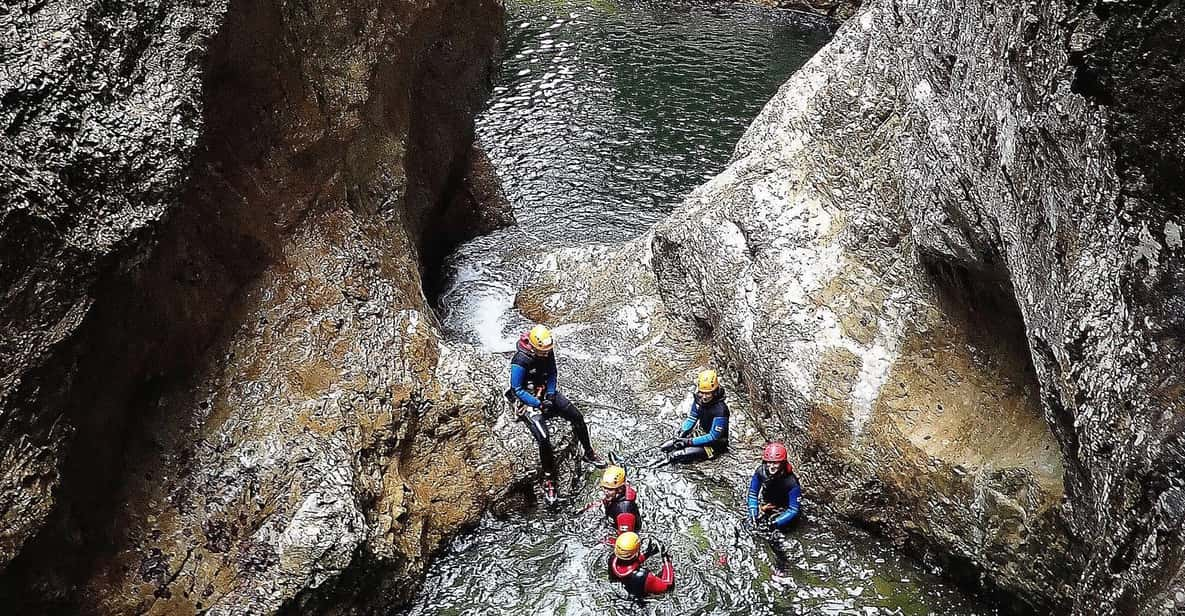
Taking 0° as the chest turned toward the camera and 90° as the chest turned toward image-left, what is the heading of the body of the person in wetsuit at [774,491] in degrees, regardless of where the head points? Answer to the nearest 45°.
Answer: approximately 0°

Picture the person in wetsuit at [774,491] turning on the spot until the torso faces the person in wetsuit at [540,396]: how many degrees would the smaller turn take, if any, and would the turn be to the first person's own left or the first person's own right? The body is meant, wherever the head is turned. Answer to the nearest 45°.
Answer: approximately 90° to the first person's own right

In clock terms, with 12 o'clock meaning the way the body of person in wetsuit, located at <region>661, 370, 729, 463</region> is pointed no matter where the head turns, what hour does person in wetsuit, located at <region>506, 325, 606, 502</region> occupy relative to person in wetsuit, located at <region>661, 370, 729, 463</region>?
person in wetsuit, located at <region>506, 325, 606, 502</region> is roughly at 1 o'clock from person in wetsuit, located at <region>661, 370, 729, 463</region>.

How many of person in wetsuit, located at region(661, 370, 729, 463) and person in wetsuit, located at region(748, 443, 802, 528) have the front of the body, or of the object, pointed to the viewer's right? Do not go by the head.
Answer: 0

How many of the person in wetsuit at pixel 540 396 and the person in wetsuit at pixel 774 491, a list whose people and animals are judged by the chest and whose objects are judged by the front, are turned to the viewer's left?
0

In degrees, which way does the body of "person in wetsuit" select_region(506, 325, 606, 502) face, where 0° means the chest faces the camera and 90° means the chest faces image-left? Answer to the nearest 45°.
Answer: approximately 315°

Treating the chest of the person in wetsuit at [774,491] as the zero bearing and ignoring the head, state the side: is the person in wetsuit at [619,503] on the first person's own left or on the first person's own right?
on the first person's own right

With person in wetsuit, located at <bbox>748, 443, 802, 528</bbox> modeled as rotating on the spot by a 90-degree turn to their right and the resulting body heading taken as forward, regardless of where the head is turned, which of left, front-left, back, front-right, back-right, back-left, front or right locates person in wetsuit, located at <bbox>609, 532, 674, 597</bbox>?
front-left

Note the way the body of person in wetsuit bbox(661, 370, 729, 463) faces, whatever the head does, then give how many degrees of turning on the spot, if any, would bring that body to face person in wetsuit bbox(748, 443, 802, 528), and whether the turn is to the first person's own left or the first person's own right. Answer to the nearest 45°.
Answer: approximately 90° to the first person's own left

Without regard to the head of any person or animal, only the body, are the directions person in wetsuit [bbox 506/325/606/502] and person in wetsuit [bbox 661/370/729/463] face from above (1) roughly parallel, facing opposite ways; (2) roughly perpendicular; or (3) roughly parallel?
roughly perpendicular

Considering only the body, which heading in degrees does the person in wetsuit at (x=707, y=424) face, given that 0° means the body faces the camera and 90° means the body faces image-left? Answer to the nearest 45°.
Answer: approximately 45°
